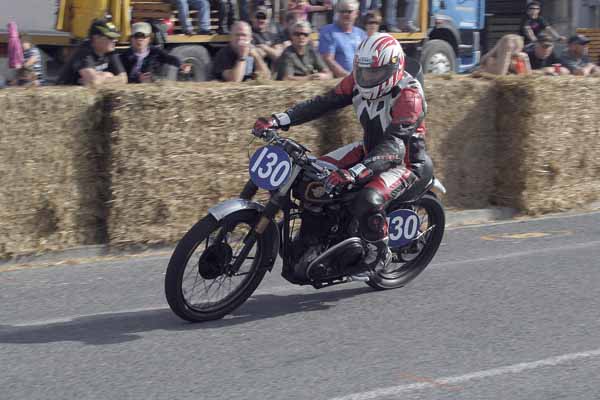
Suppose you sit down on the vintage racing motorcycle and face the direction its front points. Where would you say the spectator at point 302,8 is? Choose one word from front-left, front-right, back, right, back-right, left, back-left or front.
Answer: back-right

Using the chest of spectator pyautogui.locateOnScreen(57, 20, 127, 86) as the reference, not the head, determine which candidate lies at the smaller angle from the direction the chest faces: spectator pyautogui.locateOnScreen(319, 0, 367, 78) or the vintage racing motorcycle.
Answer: the vintage racing motorcycle

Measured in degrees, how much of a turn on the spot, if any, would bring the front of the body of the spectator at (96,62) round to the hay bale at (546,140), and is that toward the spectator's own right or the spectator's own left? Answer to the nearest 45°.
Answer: approximately 45° to the spectator's own left

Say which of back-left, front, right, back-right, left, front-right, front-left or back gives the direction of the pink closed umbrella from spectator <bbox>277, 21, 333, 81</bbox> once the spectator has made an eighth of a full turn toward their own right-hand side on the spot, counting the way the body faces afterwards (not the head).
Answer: right

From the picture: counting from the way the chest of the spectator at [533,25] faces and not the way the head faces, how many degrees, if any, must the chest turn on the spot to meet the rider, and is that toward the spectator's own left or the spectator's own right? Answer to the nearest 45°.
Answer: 0° — they already face them
